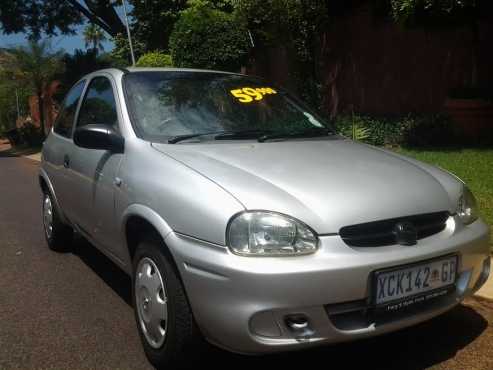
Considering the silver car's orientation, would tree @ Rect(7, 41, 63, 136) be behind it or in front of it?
behind

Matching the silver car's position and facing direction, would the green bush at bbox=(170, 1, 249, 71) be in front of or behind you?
behind

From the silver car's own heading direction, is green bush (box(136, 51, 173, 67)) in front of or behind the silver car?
behind

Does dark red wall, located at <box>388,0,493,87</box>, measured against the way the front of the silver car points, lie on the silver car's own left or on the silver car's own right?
on the silver car's own left

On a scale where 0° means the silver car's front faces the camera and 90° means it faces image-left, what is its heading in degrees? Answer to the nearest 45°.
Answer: approximately 315°

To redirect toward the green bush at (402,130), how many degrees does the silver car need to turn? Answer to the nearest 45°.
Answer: approximately 135° to its left

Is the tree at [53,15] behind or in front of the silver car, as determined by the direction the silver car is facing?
behind

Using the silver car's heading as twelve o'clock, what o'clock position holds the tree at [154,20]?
The tree is roughly at 7 o'clock from the silver car.
